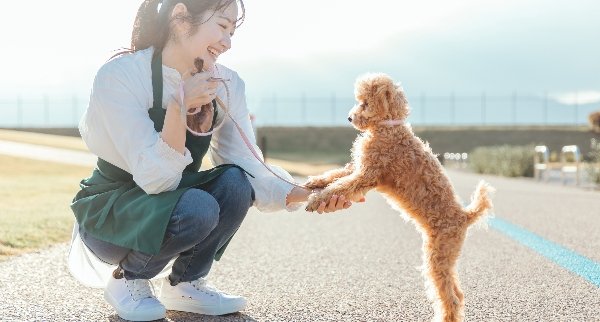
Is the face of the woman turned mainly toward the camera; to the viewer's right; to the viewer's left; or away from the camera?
to the viewer's right

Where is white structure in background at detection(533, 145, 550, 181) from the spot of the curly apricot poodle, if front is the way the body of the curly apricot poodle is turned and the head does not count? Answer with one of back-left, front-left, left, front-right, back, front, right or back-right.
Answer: right

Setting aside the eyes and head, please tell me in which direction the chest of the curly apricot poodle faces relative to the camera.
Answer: to the viewer's left

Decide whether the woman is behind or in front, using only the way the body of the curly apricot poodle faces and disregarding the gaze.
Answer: in front

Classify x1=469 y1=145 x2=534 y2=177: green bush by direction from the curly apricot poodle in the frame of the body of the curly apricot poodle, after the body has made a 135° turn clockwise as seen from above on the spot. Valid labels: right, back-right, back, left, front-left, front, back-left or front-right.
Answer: front-left

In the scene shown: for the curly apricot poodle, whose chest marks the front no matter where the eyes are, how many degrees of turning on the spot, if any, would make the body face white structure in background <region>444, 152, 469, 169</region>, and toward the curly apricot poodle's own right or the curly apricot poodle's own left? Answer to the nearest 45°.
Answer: approximately 90° to the curly apricot poodle's own right
